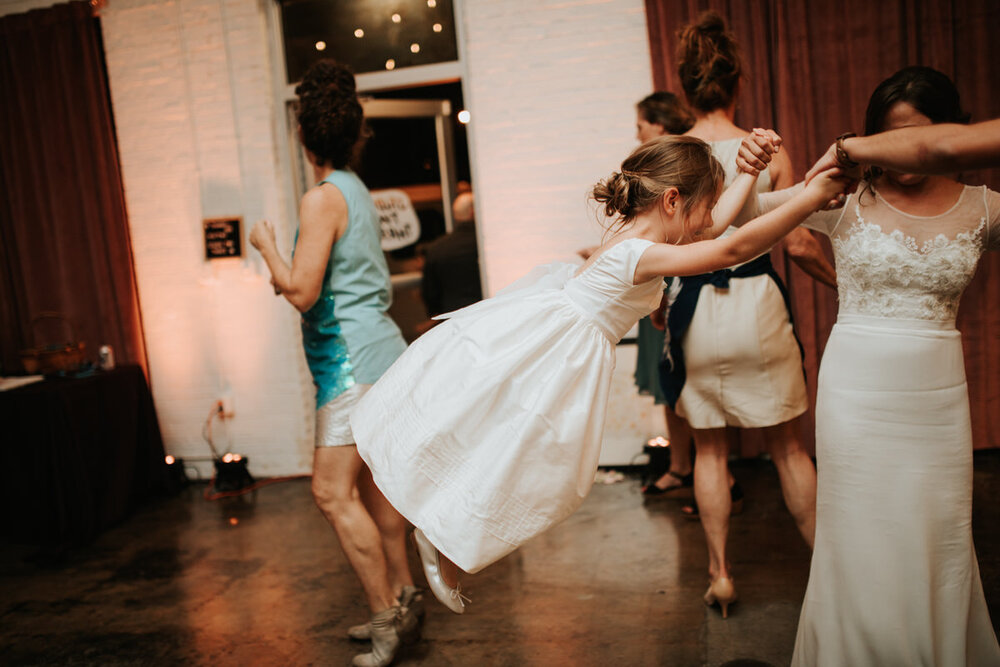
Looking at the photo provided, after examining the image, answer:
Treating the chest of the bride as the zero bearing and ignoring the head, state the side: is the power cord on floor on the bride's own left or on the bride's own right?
on the bride's own right

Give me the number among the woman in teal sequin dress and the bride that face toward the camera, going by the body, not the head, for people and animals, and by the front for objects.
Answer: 1

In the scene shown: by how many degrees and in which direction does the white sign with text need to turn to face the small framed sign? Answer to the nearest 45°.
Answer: approximately 90° to its right

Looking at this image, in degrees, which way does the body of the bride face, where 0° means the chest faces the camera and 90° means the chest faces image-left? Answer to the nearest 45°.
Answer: approximately 0°

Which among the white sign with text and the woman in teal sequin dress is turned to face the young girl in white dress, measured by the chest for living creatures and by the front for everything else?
the white sign with text

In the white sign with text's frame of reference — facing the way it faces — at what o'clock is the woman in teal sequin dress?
The woman in teal sequin dress is roughly at 12 o'clock from the white sign with text.

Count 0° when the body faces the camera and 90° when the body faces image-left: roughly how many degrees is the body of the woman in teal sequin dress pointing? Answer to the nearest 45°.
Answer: approximately 135°

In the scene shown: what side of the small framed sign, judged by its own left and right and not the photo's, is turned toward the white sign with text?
left
